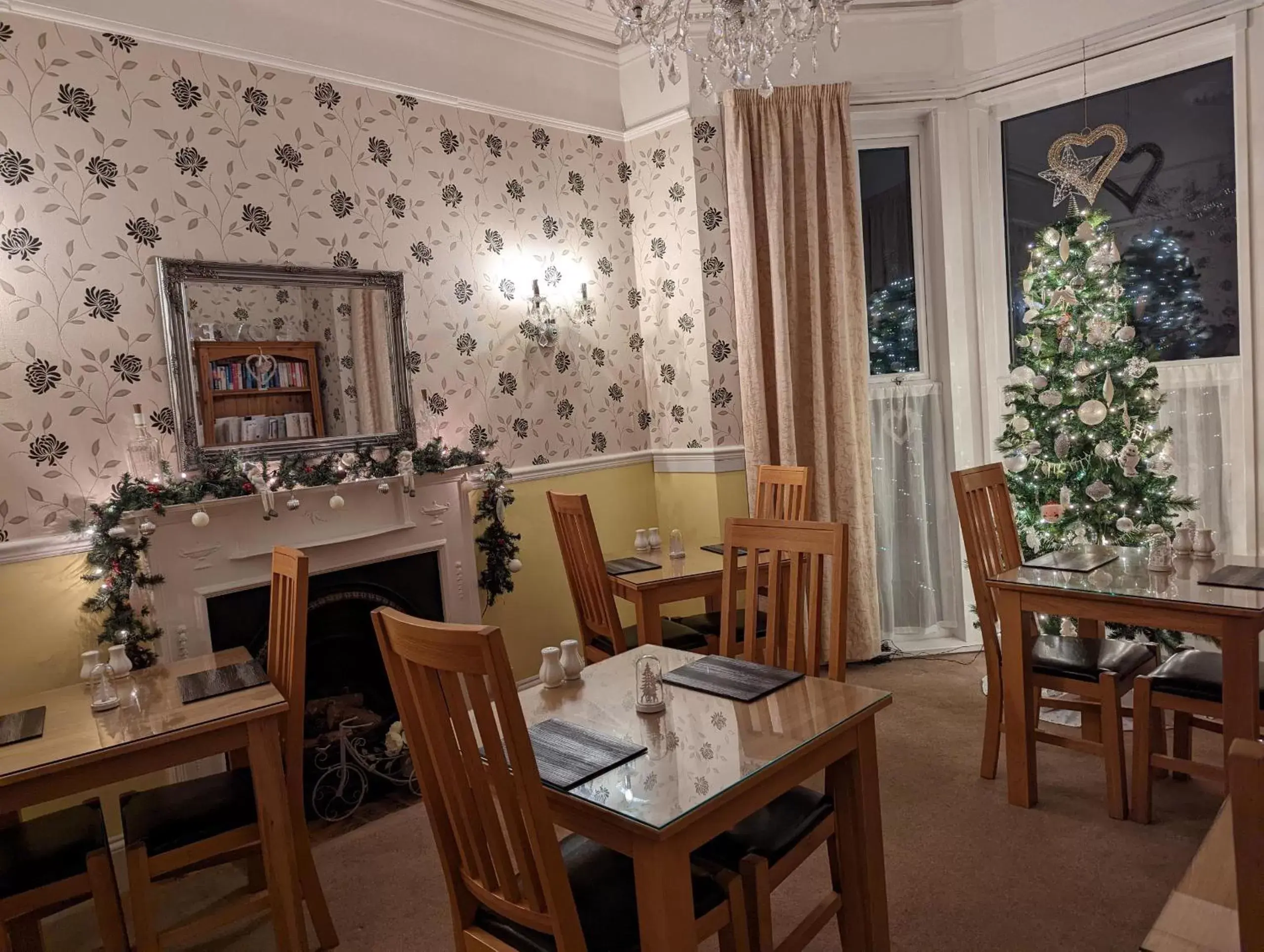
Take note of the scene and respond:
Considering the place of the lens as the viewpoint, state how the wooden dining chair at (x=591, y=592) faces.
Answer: facing away from the viewer and to the right of the viewer

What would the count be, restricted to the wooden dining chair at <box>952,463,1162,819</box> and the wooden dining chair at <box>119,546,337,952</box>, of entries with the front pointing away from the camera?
0

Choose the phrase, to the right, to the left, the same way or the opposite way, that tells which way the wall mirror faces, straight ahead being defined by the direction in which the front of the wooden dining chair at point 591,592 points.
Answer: to the right

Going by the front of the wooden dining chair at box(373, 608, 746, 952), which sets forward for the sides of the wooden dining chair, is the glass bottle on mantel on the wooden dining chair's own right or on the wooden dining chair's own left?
on the wooden dining chair's own left

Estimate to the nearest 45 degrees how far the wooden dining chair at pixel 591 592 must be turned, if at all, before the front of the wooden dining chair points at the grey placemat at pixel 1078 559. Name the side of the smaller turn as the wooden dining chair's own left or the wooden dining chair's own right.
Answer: approximately 45° to the wooden dining chair's own right

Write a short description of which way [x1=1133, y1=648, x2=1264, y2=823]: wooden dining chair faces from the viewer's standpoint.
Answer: facing away from the viewer and to the left of the viewer

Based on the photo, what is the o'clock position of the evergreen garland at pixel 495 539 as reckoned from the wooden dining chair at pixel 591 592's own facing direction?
The evergreen garland is roughly at 9 o'clock from the wooden dining chair.

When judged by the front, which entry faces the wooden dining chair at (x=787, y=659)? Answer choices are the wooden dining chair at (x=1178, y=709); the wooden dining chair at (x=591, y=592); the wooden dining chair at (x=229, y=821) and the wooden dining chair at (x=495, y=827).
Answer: the wooden dining chair at (x=495, y=827)

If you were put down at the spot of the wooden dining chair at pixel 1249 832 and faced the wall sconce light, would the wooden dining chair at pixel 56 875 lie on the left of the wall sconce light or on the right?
left

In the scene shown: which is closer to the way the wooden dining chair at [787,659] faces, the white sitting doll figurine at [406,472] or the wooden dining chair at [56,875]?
the wooden dining chair

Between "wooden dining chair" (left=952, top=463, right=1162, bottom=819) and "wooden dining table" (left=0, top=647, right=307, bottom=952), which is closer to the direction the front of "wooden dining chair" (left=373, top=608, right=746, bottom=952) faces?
the wooden dining chair

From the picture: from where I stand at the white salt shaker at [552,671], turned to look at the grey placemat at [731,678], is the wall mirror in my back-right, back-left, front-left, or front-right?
back-left

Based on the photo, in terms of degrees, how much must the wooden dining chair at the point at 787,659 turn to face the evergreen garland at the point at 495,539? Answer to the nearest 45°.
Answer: approximately 90° to its right
